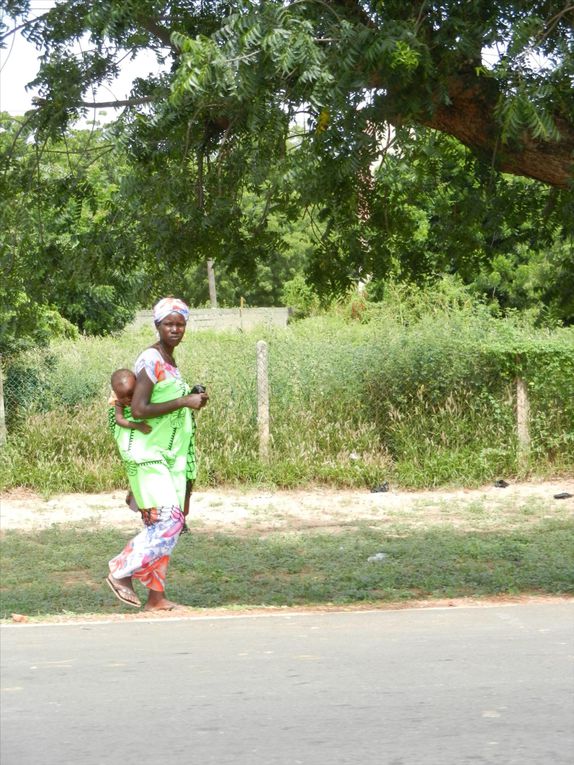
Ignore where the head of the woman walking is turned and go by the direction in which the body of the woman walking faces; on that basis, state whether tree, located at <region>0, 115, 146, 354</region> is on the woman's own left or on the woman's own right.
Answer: on the woman's own left

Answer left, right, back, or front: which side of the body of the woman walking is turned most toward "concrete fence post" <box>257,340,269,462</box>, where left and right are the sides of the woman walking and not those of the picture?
left

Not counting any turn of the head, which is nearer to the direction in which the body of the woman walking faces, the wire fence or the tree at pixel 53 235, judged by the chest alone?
the wire fence

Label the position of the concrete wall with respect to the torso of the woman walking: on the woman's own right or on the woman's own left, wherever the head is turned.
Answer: on the woman's own left

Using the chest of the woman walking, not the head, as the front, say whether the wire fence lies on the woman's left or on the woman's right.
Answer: on the woman's left

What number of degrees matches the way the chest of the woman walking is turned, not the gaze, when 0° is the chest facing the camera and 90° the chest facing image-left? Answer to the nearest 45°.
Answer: approximately 270°
